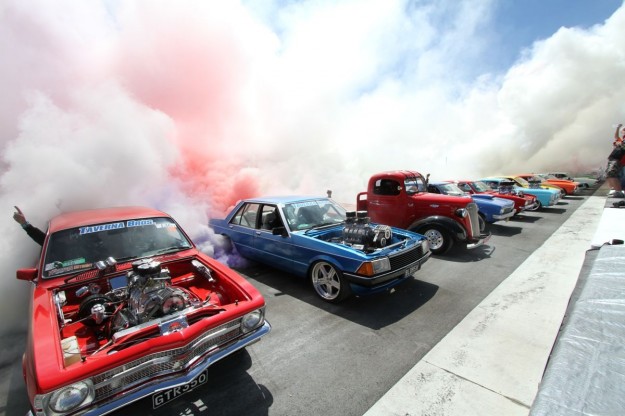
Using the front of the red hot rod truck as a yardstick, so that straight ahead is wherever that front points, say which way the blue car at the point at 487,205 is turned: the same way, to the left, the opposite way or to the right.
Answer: the same way

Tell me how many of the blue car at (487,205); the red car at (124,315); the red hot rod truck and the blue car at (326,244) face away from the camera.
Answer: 0

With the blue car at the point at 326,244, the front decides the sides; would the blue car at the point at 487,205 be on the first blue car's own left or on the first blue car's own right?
on the first blue car's own left

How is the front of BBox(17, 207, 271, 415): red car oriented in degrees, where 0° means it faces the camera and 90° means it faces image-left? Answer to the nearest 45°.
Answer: approximately 315°

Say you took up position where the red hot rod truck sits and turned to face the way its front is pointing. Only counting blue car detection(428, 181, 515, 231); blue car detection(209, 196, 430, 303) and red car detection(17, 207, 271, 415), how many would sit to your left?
1

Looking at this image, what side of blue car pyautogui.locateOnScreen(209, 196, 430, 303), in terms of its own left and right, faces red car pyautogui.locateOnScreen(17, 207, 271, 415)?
right

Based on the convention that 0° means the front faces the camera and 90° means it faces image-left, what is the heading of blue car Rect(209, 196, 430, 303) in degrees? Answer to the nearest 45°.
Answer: approximately 315°

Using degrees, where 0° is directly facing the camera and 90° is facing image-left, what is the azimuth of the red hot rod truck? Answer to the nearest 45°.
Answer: approximately 315°

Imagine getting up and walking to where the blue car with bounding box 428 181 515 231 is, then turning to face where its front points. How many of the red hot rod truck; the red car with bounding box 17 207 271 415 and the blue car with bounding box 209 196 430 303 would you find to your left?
0

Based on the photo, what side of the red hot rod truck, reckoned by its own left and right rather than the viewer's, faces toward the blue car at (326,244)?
right

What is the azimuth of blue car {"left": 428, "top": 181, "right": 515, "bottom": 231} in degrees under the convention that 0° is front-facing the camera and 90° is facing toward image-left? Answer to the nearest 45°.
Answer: approximately 315°

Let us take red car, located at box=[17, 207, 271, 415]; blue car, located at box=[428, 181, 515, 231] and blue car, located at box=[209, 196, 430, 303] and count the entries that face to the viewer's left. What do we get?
0
